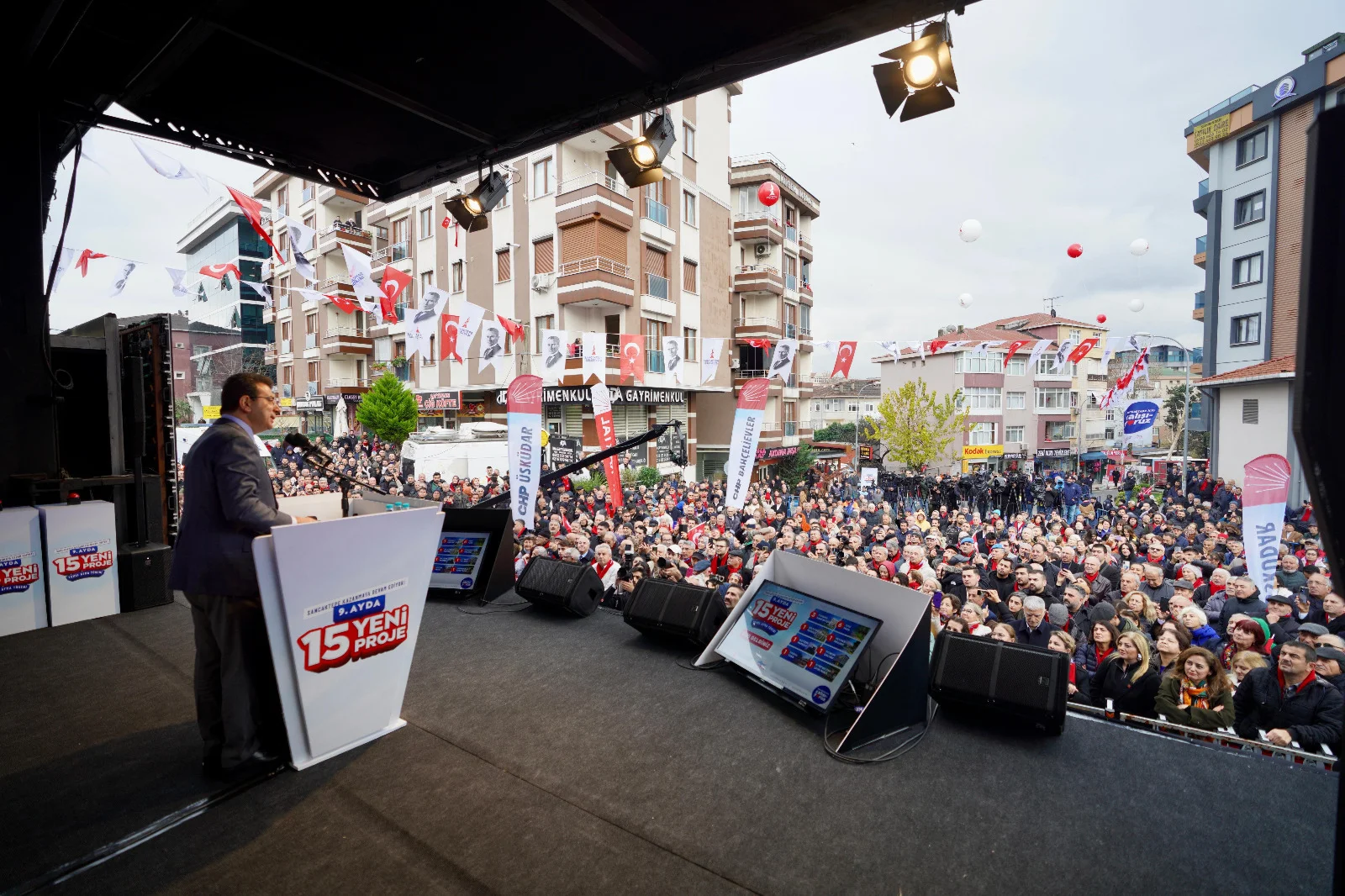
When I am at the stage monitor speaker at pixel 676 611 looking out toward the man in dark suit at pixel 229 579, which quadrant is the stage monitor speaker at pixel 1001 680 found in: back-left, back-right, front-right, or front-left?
back-left

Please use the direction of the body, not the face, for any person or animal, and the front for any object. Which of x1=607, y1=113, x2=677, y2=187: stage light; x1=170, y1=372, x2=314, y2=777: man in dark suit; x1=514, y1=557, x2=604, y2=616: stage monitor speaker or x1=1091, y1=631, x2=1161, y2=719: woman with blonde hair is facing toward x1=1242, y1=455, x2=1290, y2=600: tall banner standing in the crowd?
the man in dark suit

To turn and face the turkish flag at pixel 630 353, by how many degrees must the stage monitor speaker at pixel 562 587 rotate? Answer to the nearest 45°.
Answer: approximately 135° to its right

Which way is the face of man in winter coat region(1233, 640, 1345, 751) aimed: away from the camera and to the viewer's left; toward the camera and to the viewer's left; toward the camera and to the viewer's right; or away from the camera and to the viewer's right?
toward the camera and to the viewer's left

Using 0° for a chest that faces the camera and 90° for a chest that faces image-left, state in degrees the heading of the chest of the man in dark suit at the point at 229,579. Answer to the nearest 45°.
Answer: approximately 270°

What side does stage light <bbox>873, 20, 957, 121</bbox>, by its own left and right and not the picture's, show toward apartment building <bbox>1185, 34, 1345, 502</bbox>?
back

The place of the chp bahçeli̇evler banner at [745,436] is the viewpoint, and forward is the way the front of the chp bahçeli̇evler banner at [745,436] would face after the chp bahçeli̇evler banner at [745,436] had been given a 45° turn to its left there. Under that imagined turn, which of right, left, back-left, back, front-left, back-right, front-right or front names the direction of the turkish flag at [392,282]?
back-right

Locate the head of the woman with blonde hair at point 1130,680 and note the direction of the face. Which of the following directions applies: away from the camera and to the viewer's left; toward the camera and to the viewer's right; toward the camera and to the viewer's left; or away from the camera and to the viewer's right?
toward the camera and to the viewer's left

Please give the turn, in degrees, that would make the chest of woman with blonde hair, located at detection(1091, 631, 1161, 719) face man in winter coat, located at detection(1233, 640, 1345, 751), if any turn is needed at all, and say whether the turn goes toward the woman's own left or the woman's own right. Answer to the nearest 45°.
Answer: approximately 135° to the woman's own left

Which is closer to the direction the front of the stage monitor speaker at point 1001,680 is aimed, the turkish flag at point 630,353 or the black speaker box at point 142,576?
the black speaker box

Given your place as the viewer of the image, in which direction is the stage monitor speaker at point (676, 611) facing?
facing the viewer and to the left of the viewer

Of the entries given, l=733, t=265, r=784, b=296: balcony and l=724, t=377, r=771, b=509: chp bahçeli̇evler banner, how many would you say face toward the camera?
2

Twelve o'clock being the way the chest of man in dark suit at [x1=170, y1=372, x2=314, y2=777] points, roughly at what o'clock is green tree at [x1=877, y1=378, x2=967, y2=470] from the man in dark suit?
The green tree is roughly at 11 o'clock from the man in dark suit.

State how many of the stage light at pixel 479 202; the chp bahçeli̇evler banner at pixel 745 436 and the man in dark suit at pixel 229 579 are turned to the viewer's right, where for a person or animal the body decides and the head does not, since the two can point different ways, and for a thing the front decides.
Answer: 1
